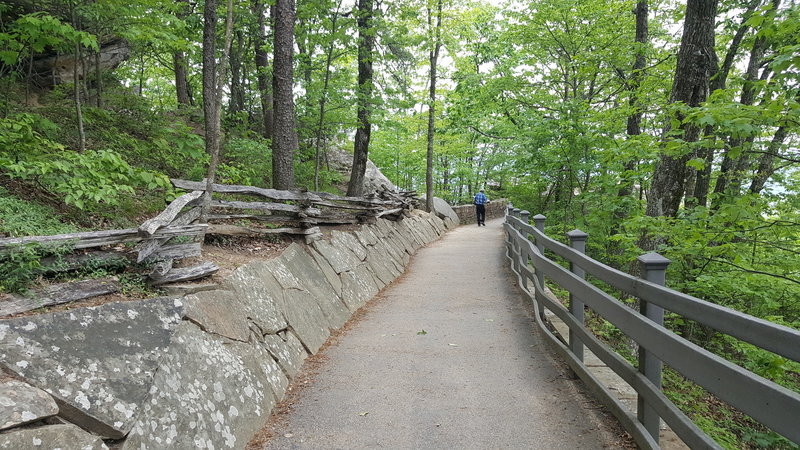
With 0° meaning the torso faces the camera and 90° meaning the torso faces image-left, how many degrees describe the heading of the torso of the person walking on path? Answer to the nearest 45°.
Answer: approximately 180°

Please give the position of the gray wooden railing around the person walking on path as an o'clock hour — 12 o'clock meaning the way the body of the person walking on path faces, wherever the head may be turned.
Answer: The gray wooden railing is roughly at 6 o'clock from the person walking on path.

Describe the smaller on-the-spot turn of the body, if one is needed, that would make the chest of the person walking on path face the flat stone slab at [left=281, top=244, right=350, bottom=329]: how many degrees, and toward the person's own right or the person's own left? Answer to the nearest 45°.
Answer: approximately 180°

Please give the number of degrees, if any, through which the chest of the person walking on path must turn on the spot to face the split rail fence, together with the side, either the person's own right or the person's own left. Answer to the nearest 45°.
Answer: approximately 180°

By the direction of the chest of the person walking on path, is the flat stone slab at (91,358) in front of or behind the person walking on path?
behind

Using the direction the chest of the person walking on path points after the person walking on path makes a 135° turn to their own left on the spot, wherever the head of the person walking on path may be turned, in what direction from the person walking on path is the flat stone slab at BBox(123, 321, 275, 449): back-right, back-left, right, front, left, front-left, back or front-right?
front-left

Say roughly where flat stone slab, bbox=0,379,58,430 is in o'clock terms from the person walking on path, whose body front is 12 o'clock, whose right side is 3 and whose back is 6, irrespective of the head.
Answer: The flat stone slab is roughly at 6 o'clock from the person walking on path.

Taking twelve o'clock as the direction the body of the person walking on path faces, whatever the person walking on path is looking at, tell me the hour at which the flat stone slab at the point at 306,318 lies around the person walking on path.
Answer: The flat stone slab is roughly at 6 o'clock from the person walking on path.

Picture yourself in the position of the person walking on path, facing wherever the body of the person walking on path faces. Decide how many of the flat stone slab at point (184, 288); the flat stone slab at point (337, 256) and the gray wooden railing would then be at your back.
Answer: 3

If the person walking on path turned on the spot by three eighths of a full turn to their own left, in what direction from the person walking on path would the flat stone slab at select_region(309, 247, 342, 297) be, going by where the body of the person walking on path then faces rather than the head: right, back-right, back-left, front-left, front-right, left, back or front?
front-left

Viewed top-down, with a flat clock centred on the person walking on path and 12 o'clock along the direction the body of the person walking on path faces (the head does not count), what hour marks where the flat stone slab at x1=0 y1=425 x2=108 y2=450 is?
The flat stone slab is roughly at 6 o'clock from the person walking on path.

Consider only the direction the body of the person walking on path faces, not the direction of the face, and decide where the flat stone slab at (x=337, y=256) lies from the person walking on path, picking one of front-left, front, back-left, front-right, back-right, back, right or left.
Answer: back

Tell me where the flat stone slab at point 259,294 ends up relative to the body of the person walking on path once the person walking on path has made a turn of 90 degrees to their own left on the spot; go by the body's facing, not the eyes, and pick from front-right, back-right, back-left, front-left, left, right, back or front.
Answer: left
